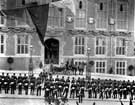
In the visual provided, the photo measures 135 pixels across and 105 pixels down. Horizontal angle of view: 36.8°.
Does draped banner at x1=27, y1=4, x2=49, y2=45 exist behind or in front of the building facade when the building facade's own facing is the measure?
in front

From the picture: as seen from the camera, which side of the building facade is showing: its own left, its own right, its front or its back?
front

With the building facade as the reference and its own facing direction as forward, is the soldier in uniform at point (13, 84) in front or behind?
in front
